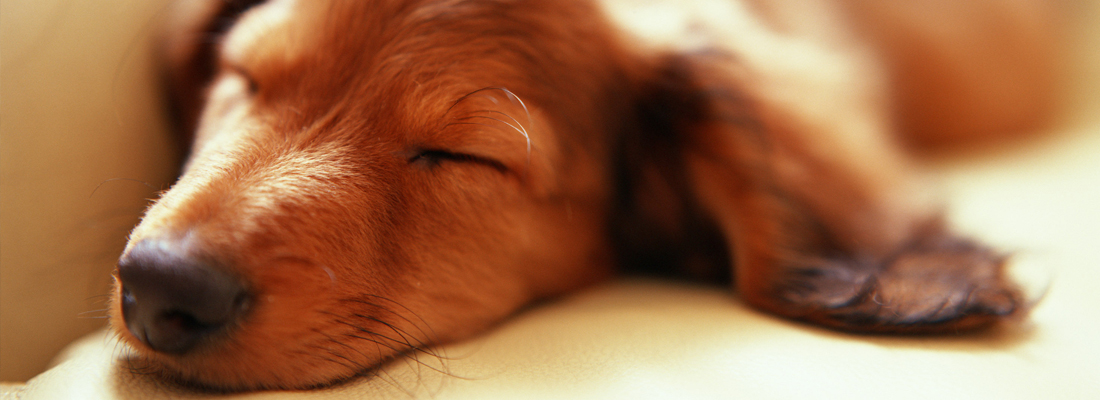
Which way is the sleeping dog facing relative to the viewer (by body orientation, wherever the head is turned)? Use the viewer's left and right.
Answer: facing the viewer and to the left of the viewer
